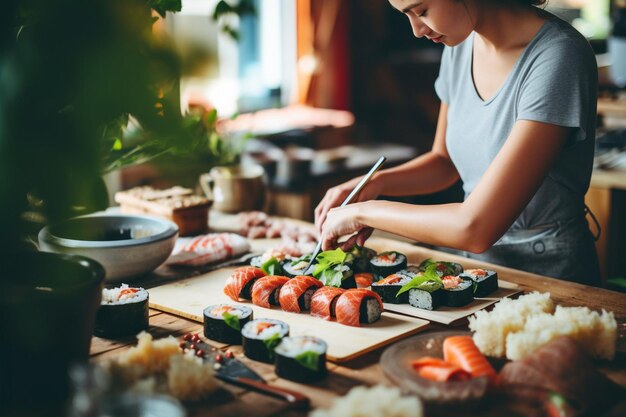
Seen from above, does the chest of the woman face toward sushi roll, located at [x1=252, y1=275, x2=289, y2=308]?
yes

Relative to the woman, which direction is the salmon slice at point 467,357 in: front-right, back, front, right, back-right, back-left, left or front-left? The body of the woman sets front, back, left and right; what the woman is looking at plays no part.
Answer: front-left

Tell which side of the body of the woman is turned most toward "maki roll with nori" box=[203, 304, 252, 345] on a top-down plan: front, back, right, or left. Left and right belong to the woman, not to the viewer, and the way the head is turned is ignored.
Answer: front

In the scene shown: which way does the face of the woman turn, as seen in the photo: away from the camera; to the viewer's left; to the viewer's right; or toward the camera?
to the viewer's left

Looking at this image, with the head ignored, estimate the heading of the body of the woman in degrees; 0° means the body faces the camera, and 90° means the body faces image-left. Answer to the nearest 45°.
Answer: approximately 45°

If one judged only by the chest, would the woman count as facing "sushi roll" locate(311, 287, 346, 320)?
yes

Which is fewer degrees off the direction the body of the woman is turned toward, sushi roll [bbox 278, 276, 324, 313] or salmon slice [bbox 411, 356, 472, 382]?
the sushi roll

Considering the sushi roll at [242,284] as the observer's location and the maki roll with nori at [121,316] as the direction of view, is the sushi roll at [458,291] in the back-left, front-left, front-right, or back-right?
back-left
